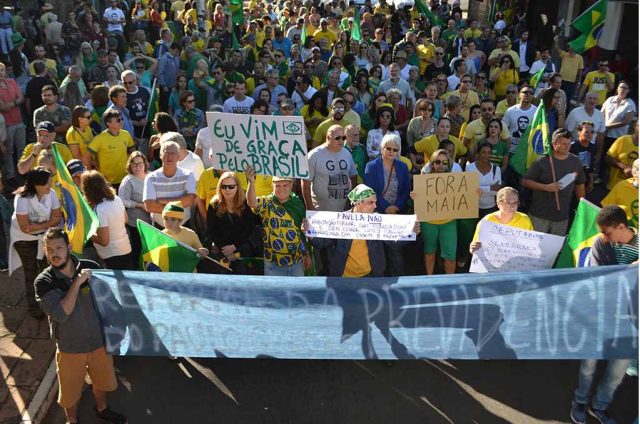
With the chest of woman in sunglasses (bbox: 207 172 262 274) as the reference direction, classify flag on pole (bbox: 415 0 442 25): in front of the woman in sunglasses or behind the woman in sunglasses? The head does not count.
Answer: behind

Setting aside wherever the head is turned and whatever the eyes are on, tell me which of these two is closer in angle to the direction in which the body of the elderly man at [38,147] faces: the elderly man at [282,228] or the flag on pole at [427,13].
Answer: the elderly man

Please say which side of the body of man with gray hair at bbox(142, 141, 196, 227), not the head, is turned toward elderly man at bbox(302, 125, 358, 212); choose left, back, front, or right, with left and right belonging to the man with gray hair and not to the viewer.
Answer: left

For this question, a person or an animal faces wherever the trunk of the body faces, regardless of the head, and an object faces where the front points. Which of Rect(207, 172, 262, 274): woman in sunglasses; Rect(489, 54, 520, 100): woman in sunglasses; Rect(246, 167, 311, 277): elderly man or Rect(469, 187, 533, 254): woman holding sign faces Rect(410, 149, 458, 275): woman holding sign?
Rect(489, 54, 520, 100): woman in sunglasses

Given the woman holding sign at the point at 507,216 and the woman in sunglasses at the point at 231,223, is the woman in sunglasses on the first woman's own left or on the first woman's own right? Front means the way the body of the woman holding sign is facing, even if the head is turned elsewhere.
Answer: on the first woman's own right

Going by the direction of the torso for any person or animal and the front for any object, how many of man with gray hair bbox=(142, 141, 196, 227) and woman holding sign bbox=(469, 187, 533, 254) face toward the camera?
2

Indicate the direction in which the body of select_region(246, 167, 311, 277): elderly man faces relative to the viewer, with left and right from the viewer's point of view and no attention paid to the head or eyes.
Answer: facing the viewer

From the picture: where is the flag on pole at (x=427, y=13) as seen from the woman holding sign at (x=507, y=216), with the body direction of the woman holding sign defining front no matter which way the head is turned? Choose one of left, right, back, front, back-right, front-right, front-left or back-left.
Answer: back

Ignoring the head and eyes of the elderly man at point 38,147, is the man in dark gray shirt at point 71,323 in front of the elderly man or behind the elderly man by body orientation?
in front

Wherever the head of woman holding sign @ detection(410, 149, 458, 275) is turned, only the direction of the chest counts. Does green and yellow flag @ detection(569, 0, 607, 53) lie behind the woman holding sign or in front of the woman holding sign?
behind

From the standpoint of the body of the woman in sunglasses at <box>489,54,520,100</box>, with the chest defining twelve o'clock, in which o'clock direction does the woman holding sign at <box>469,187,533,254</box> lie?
The woman holding sign is roughly at 12 o'clock from the woman in sunglasses.
